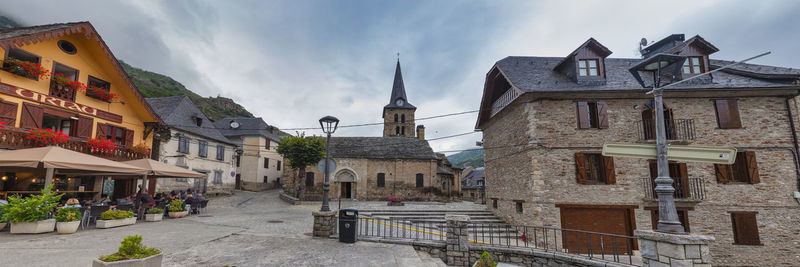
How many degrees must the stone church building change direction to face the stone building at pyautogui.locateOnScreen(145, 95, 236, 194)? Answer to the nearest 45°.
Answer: approximately 90° to its right

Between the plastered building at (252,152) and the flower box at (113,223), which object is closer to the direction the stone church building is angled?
the flower box

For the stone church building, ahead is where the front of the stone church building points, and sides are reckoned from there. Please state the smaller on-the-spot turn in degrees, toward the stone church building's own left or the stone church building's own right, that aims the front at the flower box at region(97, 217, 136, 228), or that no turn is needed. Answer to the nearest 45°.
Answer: approximately 45° to the stone church building's own right

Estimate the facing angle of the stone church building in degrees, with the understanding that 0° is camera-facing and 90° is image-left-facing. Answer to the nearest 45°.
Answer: approximately 0°

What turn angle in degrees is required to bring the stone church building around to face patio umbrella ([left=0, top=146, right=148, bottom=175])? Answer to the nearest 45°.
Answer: approximately 45° to its right

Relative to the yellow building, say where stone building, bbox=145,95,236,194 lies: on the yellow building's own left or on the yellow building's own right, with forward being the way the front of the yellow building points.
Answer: on the yellow building's own left

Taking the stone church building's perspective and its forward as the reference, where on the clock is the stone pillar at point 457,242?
The stone pillar is roughly at 12 o'clock from the stone church building.

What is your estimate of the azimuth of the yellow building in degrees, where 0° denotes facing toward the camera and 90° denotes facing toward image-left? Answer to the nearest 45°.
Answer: approximately 315°
